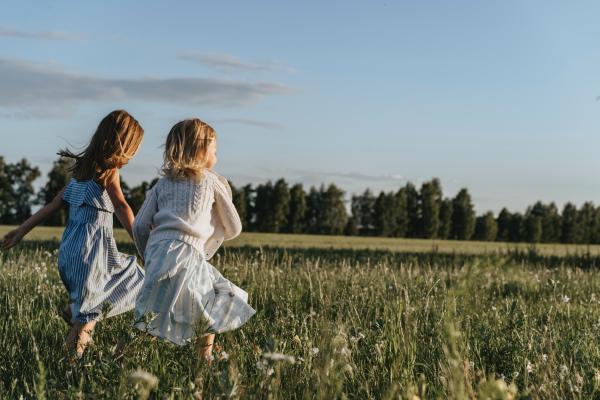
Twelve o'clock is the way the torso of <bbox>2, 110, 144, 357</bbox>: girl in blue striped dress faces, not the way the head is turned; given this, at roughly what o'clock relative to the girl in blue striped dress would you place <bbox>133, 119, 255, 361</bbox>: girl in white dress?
The girl in white dress is roughly at 3 o'clock from the girl in blue striped dress.

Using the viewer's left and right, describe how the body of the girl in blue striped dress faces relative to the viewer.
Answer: facing away from the viewer and to the right of the viewer

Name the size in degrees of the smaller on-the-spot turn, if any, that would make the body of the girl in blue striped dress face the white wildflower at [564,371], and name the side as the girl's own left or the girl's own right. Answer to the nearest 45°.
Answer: approximately 90° to the girl's own right

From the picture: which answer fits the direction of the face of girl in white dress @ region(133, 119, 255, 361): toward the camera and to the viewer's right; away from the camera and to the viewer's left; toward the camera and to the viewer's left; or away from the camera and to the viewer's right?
away from the camera and to the viewer's right
